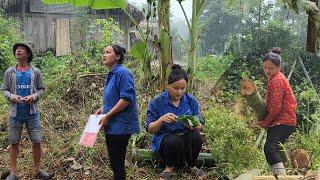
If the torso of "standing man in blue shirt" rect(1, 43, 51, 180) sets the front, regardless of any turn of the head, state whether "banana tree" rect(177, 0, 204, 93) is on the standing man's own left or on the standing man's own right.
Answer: on the standing man's own left

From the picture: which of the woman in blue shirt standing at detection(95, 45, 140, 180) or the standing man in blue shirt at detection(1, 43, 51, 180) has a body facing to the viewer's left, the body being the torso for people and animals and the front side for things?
the woman in blue shirt standing

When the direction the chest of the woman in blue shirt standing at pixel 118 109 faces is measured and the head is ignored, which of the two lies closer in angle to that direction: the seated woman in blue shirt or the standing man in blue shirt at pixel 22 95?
the standing man in blue shirt

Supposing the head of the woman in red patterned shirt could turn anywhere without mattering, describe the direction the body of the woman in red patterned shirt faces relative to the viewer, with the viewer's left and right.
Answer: facing to the left of the viewer

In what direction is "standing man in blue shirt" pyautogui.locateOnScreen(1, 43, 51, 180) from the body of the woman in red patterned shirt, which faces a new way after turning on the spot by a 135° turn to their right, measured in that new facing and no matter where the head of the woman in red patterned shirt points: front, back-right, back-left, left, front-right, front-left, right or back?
back-left

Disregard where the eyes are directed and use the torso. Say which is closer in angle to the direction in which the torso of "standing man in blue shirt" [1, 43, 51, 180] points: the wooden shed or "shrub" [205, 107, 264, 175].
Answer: the shrub

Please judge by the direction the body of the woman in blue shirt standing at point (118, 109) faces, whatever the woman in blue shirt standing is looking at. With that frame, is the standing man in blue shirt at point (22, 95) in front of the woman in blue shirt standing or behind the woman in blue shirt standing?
in front

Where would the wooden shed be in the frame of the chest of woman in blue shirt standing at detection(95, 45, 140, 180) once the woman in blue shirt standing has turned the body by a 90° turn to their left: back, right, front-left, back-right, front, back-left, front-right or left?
back

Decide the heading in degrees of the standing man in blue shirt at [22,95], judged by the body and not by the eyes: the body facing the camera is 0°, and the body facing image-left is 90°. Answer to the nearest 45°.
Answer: approximately 0°

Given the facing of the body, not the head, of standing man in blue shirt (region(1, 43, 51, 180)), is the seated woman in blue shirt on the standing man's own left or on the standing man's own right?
on the standing man's own left

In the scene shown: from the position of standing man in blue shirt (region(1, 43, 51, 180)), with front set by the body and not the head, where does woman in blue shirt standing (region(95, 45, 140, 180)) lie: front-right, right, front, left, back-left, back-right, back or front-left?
front-left
